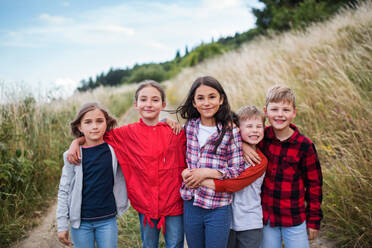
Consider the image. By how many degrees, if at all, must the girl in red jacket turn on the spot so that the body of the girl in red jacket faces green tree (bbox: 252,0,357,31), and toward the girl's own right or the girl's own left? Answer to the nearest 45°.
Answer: approximately 135° to the girl's own left

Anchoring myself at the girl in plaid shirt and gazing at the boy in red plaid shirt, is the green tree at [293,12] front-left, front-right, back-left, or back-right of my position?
front-left

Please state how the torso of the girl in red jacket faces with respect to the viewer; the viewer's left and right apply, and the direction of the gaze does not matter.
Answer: facing the viewer

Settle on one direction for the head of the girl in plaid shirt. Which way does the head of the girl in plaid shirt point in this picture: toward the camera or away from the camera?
toward the camera

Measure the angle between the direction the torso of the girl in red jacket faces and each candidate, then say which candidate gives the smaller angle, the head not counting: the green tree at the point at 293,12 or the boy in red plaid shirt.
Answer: the boy in red plaid shirt

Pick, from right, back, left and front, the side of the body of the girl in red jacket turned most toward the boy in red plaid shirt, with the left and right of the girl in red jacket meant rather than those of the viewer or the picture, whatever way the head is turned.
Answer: left

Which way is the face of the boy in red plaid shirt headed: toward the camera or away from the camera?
toward the camera
